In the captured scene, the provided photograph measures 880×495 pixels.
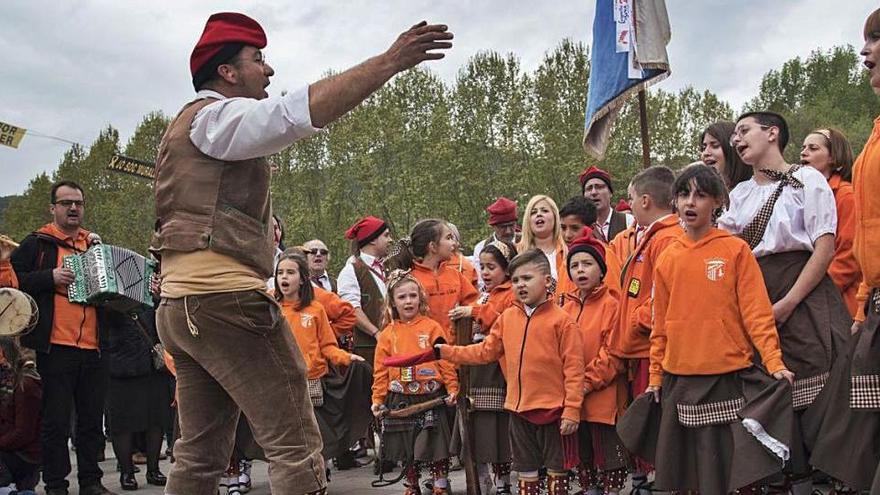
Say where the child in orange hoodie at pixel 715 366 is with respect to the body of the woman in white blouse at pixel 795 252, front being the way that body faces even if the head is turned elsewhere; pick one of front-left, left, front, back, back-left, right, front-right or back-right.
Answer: front

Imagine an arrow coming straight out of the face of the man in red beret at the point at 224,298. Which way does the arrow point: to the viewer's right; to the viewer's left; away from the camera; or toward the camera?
to the viewer's right

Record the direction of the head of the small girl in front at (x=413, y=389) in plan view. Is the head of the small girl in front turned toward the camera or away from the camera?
toward the camera

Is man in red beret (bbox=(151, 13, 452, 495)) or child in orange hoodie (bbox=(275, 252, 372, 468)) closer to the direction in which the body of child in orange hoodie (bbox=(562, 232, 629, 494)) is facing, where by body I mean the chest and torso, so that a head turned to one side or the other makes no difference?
the man in red beret

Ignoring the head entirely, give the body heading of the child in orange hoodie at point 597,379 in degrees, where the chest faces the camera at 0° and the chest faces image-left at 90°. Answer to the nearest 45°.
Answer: approximately 45°

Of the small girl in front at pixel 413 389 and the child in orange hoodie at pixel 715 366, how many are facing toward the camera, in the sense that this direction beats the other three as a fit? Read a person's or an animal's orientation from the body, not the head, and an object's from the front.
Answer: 2

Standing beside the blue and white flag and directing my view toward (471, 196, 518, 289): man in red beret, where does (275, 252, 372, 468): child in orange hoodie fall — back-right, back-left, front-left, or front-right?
front-left

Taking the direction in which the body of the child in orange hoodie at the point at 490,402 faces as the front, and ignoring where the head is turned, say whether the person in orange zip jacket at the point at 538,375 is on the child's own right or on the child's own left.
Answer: on the child's own left

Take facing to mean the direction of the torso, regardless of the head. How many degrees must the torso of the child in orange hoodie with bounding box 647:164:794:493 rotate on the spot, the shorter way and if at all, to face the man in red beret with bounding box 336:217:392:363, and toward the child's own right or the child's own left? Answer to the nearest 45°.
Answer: approximately 135° to the child's own right

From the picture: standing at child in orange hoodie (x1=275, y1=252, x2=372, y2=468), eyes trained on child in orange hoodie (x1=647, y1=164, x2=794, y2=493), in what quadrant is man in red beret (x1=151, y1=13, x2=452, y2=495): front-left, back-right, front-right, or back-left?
front-right

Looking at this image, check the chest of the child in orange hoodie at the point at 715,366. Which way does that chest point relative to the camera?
toward the camera

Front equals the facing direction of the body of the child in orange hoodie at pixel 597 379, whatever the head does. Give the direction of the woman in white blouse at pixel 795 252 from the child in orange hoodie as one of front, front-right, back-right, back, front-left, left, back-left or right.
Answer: left

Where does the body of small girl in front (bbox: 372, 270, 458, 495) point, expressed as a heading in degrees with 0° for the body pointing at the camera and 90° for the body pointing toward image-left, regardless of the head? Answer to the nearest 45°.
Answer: approximately 0°

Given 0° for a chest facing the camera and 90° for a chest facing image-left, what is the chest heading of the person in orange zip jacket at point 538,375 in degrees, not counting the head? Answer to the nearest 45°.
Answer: approximately 45°

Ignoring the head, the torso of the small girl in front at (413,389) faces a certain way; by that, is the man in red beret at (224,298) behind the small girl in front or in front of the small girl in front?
in front
